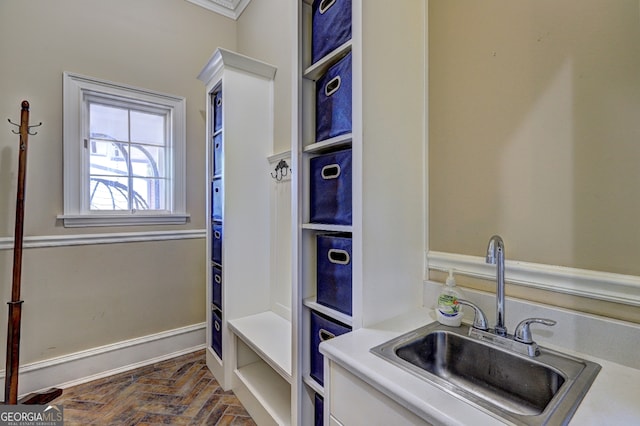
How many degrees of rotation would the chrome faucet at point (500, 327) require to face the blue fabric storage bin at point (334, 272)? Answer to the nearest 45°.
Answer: approximately 45° to its right

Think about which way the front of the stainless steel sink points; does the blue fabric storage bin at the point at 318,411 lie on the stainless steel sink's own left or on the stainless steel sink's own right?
on the stainless steel sink's own right

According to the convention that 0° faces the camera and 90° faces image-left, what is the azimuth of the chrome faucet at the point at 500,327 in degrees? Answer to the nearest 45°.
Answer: approximately 45°

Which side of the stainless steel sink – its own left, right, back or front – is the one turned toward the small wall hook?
right
